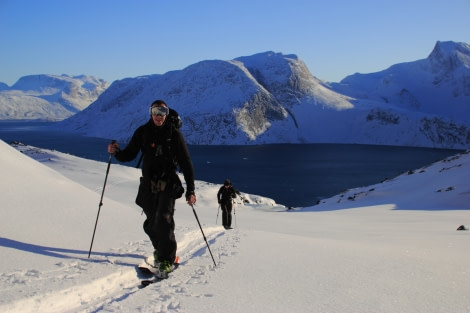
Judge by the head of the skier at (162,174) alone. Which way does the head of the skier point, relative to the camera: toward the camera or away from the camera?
toward the camera

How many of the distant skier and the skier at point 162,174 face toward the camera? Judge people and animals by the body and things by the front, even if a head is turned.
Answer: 2

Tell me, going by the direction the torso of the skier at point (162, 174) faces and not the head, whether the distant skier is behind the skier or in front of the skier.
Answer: behind

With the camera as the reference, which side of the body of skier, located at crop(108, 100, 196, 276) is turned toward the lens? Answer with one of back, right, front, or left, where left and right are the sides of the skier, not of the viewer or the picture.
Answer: front

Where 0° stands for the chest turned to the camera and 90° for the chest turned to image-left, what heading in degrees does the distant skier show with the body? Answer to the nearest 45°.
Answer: approximately 0°

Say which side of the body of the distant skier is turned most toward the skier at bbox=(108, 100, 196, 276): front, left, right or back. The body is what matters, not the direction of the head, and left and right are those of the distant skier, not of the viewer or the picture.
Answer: front

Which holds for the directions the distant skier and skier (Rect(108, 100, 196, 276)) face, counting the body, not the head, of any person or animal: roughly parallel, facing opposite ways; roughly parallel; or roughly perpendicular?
roughly parallel
